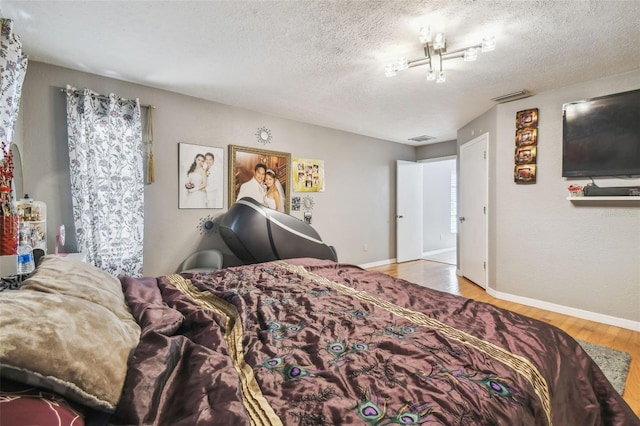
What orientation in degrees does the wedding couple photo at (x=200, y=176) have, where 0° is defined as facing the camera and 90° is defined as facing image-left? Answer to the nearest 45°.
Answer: approximately 315°

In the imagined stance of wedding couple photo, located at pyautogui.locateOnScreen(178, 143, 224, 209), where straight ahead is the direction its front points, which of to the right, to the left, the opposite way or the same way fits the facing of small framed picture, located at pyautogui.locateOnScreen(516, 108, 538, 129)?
to the right

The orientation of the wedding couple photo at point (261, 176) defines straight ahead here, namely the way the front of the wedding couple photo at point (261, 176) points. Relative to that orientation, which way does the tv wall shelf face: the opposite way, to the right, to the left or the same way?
to the right

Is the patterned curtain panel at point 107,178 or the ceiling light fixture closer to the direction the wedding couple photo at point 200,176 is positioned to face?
the ceiling light fixture

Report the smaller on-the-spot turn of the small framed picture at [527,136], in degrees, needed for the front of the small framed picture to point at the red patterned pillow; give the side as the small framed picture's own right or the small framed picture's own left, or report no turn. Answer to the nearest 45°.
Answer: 0° — it already faces it

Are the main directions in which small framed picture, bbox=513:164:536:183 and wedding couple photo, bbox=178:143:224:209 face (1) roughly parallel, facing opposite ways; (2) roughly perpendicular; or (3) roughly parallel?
roughly perpendicular

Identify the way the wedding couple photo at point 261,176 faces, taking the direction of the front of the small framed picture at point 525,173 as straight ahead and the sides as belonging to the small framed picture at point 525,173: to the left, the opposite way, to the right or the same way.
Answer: to the left

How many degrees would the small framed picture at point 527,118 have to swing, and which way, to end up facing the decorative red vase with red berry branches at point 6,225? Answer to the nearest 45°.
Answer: approximately 45° to its right
